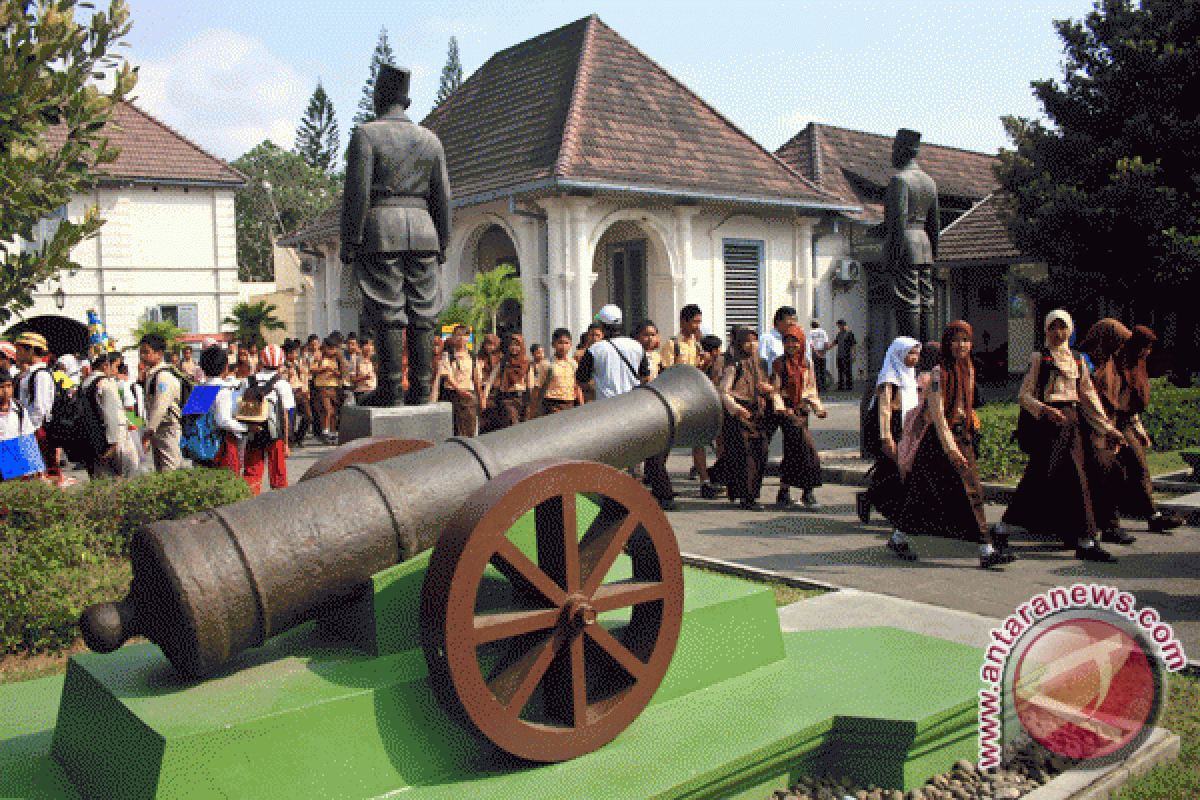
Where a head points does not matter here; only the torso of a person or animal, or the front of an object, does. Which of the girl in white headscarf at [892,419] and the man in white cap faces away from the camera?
the man in white cap

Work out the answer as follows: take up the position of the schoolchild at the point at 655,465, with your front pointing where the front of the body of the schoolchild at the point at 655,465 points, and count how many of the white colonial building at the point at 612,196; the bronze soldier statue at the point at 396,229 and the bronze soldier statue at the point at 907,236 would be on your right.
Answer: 1

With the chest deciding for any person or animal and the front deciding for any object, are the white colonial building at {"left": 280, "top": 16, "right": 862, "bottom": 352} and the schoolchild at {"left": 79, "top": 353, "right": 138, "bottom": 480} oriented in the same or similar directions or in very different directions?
very different directions

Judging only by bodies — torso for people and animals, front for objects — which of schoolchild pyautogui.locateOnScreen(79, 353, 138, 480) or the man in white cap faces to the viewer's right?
the schoolchild

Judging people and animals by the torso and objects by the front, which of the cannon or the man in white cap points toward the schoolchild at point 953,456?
the cannon

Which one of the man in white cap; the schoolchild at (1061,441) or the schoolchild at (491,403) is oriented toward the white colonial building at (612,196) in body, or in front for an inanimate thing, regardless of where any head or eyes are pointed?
the man in white cap

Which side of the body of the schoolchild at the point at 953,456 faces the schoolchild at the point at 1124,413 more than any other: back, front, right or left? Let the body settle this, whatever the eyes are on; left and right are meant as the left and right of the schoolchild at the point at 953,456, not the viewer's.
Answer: left

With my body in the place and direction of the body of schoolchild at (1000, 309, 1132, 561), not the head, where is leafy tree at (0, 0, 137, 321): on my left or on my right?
on my right
